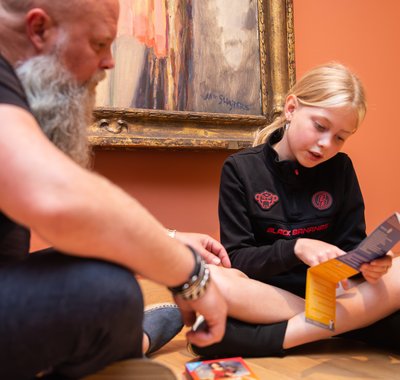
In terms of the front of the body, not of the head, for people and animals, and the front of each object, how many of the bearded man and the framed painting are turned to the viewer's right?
1

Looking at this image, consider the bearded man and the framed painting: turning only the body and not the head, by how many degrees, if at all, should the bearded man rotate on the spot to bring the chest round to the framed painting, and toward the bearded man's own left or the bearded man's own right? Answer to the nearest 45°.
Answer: approximately 90° to the bearded man's own left

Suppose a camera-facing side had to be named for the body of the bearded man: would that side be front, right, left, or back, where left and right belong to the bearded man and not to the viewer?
right

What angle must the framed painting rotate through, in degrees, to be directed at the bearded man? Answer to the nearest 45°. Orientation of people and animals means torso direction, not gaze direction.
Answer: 0° — it already faces them

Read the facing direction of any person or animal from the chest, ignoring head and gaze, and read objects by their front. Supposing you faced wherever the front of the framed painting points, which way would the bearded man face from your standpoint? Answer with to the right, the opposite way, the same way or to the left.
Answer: to the left

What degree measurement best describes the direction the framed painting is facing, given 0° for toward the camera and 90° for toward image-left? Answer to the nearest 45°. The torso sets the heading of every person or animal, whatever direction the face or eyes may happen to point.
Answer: approximately 0°

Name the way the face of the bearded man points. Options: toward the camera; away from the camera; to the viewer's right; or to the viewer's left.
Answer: to the viewer's right
